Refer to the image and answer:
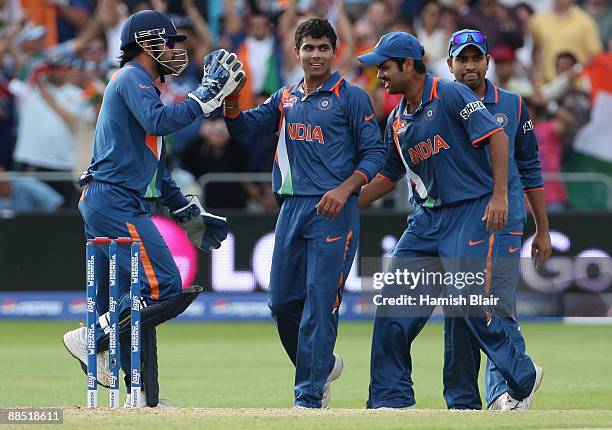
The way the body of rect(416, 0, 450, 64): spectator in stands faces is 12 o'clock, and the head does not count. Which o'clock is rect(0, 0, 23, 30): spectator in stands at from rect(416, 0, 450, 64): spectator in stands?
rect(0, 0, 23, 30): spectator in stands is roughly at 3 o'clock from rect(416, 0, 450, 64): spectator in stands.

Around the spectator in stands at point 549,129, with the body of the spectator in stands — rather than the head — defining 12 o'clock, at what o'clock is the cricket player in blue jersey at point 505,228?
The cricket player in blue jersey is roughly at 12 o'clock from the spectator in stands.

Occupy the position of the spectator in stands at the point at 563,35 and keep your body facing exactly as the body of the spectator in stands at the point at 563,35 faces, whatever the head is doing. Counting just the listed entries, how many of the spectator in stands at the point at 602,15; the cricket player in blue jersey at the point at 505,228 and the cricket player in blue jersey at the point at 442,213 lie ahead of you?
2

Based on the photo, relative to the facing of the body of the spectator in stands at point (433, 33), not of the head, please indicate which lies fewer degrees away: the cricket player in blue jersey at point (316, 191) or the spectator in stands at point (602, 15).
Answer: the cricket player in blue jersey

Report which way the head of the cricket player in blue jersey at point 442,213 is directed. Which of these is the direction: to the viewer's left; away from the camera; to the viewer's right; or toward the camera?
to the viewer's left

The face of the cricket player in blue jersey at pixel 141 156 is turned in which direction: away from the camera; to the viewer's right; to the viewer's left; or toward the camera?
to the viewer's right

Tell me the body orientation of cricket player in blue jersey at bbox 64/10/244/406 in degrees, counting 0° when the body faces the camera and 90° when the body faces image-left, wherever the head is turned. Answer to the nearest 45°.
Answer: approximately 270°

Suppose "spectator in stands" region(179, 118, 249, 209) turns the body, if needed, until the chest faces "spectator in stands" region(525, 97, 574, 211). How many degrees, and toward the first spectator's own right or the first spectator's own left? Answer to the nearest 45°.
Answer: approximately 90° to the first spectator's own left

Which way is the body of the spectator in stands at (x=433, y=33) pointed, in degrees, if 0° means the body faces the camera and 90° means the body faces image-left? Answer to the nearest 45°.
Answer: approximately 0°

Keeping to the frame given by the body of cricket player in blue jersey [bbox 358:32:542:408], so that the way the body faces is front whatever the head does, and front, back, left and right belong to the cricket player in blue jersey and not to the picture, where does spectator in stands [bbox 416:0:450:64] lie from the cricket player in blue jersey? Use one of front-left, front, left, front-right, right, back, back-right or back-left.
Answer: back-right
